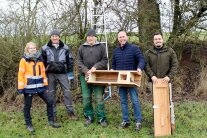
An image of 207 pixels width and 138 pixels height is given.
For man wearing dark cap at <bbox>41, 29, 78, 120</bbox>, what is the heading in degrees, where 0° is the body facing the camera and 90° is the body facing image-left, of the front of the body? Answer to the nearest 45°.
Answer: approximately 0°

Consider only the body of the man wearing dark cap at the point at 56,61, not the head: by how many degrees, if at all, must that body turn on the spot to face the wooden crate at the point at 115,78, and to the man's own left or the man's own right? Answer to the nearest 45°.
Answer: approximately 90° to the man's own left

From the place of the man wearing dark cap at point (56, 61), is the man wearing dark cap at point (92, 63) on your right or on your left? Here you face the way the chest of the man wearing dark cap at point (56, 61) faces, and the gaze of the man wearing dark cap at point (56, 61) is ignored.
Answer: on your left

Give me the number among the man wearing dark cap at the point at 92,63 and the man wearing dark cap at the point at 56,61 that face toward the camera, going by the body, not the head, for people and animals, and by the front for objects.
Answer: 2

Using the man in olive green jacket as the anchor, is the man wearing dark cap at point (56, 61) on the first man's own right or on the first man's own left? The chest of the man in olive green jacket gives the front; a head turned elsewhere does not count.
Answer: on the first man's own right

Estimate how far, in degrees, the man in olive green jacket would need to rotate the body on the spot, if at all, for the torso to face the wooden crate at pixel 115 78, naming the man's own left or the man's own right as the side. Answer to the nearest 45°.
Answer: approximately 90° to the man's own right

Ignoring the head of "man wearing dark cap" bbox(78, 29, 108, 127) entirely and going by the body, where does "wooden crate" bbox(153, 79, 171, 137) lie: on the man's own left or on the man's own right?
on the man's own left

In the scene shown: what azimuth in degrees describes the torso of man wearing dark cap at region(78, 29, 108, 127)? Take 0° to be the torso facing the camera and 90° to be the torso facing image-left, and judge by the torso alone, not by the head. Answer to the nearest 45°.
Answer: approximately 0°
